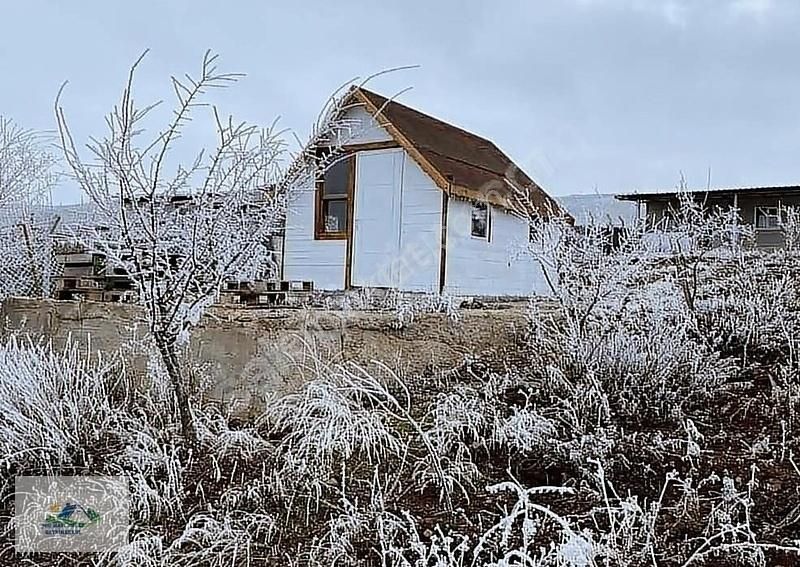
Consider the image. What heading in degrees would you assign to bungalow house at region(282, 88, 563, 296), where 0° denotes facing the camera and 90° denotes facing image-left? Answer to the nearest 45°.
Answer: approximately 45°

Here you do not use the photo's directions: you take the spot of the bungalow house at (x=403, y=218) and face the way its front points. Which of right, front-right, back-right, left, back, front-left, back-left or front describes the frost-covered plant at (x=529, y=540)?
front-left

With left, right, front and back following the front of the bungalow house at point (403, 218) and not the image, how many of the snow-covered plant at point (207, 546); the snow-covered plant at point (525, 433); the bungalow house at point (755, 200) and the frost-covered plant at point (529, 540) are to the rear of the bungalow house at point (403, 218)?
1

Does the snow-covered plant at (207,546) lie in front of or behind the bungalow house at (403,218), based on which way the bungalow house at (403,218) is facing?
in front

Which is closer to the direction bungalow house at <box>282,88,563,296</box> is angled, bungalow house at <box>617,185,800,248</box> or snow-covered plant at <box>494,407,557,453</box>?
the snow-covered plant

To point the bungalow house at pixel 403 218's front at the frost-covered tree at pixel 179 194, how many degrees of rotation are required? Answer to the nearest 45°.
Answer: approximately 45° to its left

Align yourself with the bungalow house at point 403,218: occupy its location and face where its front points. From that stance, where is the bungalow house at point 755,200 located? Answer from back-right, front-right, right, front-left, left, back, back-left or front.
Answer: back

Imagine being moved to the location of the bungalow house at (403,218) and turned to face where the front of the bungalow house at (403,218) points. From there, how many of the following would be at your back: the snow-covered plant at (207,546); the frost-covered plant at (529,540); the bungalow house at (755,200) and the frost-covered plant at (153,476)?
1

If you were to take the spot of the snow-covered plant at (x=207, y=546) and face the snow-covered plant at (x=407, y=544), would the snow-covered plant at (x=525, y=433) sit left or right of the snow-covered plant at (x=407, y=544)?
left

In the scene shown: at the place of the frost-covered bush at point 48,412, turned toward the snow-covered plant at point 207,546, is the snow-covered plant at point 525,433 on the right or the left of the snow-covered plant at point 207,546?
left

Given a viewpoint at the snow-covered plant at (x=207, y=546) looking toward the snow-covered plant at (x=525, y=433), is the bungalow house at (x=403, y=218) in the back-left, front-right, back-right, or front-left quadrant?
front-left

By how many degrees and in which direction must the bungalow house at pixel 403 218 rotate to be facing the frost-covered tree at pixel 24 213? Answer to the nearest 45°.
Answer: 0° — it already faces it

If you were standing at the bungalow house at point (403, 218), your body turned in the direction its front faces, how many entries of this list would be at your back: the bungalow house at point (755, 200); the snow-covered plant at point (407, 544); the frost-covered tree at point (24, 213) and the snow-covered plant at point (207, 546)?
1

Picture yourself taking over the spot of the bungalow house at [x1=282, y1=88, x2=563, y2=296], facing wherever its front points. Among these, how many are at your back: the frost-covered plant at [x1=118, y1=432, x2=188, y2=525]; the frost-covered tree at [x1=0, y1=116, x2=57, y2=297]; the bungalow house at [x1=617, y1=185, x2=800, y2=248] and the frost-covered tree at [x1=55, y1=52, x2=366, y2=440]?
1

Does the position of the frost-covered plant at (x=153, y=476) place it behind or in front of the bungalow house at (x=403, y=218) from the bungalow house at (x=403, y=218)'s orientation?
in front

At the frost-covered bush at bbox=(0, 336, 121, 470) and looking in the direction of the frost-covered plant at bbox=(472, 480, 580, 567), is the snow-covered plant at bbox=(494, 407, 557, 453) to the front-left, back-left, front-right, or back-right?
front-left

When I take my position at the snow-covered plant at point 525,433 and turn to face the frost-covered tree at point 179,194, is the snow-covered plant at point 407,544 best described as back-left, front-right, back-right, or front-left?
front-left
